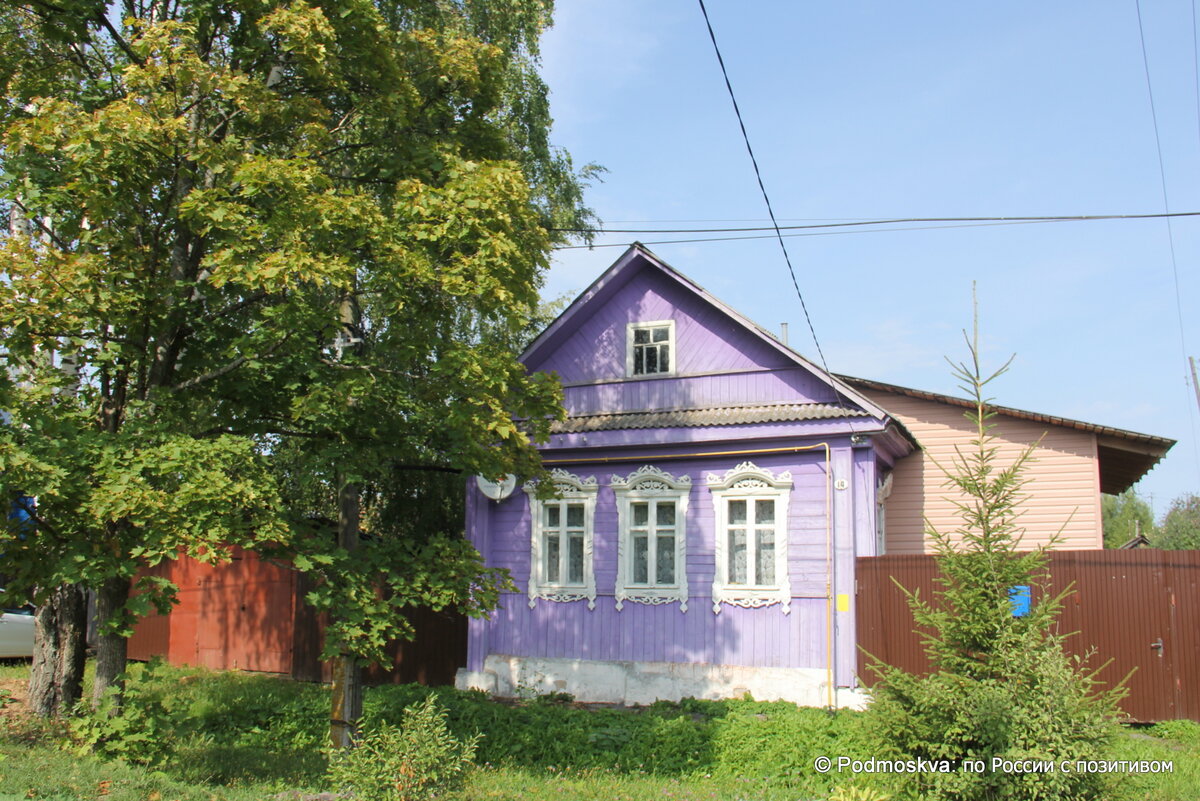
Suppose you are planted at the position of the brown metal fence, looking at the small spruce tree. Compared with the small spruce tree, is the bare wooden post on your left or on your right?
right

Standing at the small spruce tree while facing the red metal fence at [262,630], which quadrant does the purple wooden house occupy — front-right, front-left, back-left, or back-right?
front-right

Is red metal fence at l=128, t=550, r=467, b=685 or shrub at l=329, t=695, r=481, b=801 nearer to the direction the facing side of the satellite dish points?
the shrub

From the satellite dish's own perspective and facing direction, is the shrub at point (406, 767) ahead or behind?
ahead

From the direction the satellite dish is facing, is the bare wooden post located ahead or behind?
ahead
